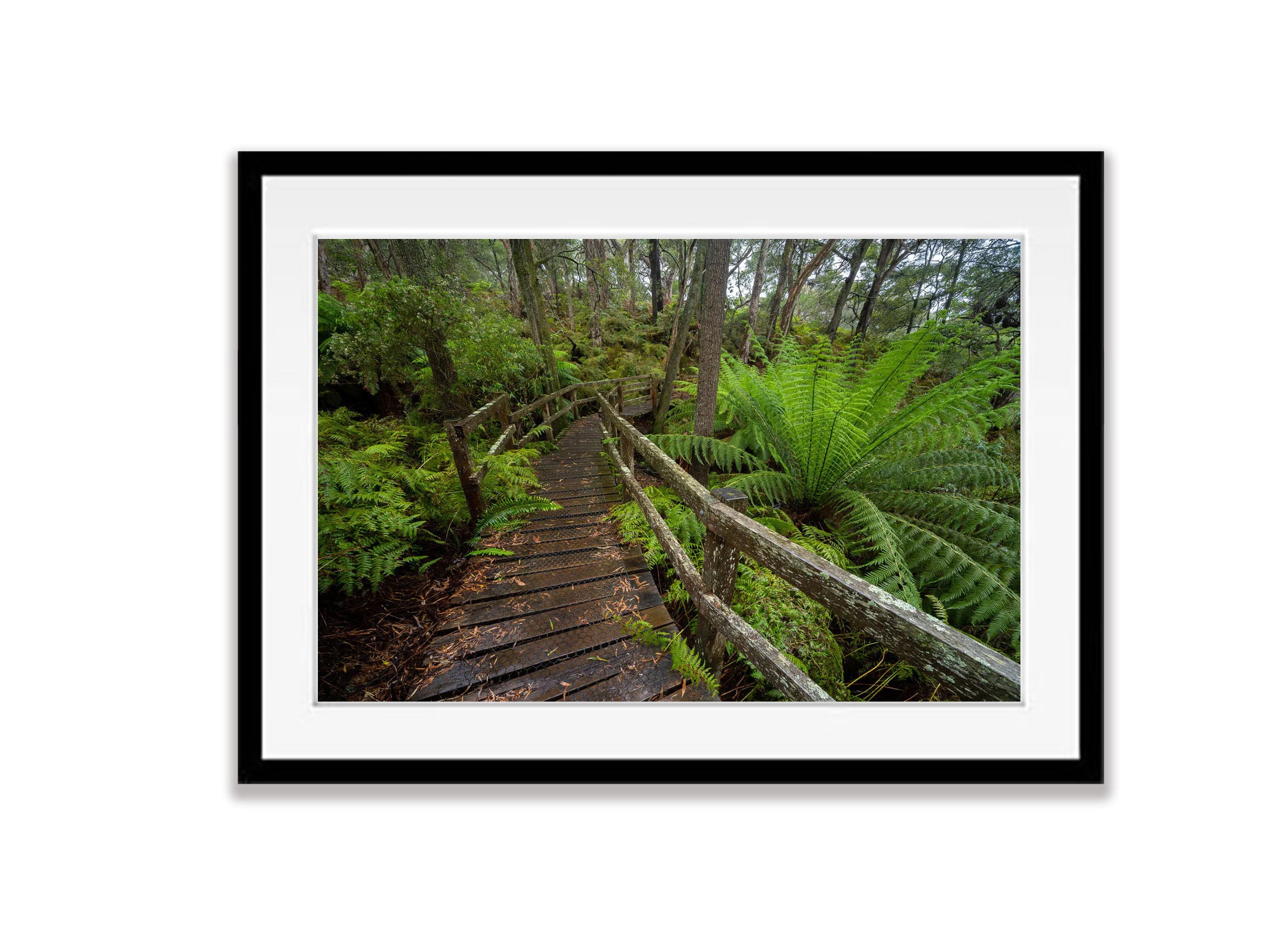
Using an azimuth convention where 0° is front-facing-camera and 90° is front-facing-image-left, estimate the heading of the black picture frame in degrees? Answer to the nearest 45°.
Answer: approximately 0°
